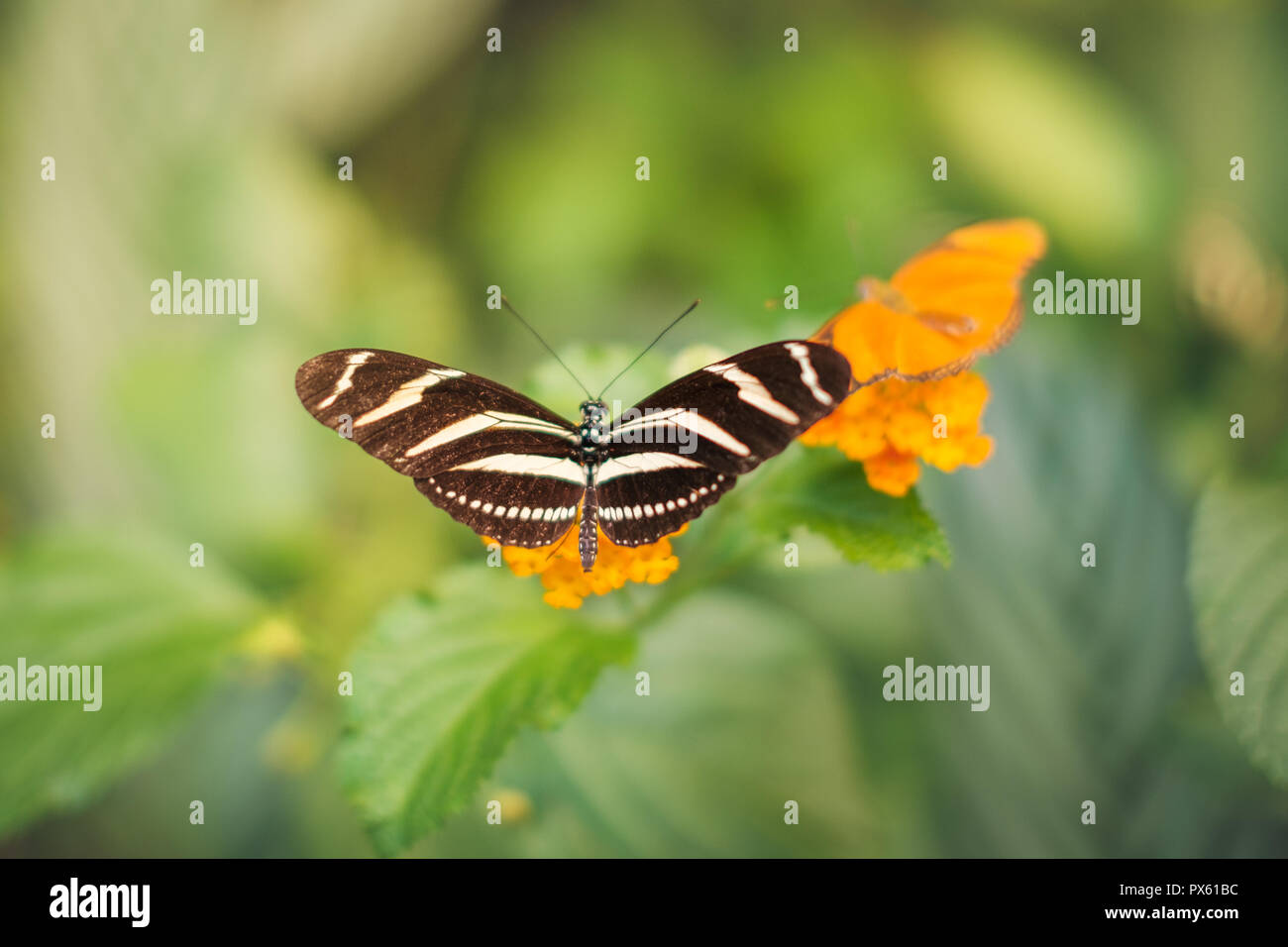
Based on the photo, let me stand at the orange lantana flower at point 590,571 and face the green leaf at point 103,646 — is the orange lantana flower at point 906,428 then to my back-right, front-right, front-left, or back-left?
back-right

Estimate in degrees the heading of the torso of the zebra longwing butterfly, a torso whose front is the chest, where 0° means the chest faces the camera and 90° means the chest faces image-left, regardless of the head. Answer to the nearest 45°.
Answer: approximately 180°

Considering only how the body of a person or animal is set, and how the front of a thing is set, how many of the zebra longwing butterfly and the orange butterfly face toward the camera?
0
